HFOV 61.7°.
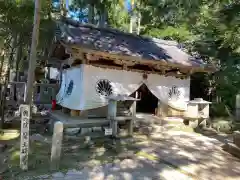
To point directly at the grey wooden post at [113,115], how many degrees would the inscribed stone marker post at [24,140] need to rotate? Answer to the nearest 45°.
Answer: approximately 135° to its left

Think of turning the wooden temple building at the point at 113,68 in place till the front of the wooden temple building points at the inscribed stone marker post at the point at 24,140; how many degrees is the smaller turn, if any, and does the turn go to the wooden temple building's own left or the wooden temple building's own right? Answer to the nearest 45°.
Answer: approximately 45° to the wooden temple building's own right

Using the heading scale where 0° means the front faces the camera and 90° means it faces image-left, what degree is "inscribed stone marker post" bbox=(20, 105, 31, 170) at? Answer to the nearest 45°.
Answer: approximately 0°

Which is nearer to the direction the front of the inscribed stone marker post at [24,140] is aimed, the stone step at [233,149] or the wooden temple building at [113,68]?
the stone step

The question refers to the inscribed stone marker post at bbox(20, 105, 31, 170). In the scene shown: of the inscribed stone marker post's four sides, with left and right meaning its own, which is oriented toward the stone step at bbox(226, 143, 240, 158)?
left
